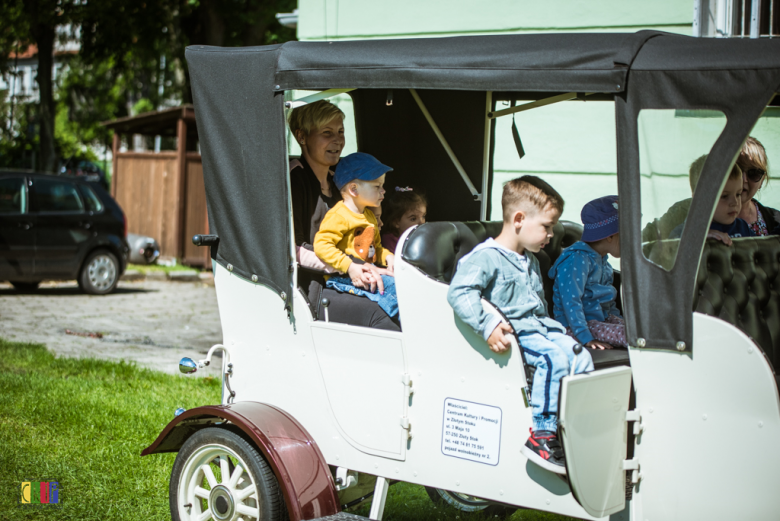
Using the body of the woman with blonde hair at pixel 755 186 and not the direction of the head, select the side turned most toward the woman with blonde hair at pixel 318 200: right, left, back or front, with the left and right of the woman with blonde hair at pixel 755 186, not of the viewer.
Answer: front

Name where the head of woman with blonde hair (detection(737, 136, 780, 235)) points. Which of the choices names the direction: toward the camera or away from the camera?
toward the camera

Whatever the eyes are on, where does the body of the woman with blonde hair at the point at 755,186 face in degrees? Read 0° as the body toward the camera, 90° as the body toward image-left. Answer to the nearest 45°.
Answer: approximately 45°

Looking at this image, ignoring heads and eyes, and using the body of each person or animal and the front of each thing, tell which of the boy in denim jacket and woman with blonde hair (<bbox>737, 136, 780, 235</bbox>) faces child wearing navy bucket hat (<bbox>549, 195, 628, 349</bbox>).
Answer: the woman with blonde hair
